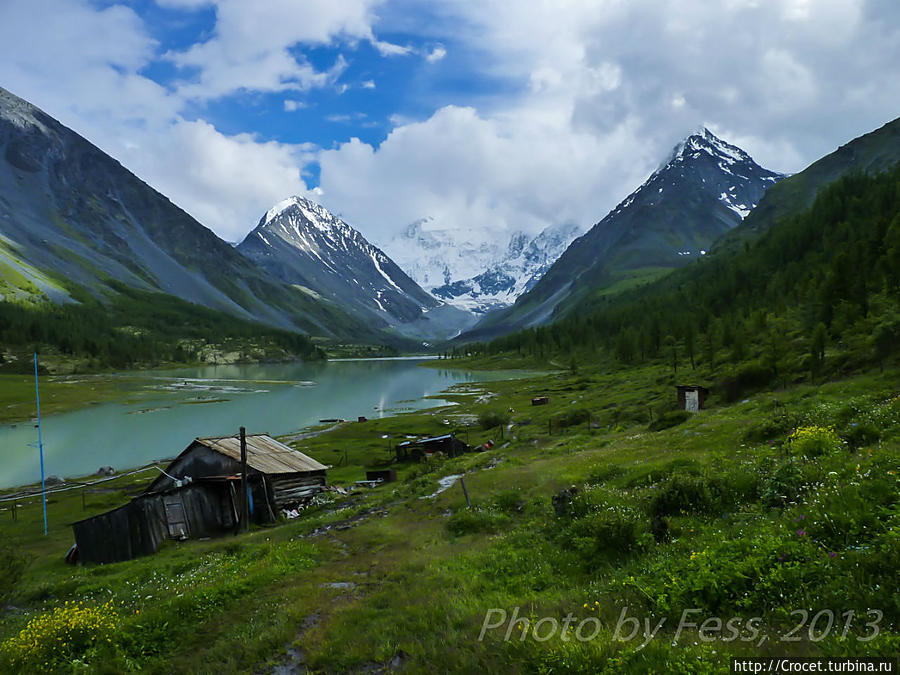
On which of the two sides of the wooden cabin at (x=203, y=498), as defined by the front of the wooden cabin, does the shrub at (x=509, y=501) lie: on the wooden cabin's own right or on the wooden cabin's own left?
on the wooden cabin's own left

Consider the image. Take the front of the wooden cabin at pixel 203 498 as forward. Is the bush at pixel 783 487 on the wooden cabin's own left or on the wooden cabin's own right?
on the wooden cabin's own left

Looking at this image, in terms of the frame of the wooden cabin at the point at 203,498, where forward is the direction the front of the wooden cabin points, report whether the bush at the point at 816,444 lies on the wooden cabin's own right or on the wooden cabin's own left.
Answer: on the wooden cabin's own left

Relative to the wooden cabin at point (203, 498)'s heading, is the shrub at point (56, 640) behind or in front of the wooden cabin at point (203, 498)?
in front

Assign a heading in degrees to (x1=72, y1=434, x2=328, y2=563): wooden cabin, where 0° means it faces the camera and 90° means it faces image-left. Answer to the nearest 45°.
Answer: approximately 45°

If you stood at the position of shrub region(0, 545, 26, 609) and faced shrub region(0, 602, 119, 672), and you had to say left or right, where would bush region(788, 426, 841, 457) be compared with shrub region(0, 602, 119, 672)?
left

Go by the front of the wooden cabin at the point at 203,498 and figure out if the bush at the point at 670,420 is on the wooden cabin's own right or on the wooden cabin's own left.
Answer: on the wooden cabin's own left

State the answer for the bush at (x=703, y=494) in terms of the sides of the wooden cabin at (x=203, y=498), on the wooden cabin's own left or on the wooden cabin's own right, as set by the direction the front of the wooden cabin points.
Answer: on the wooden cabin's own left
